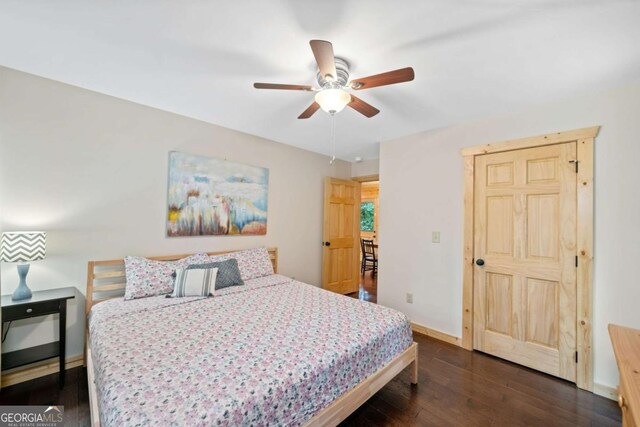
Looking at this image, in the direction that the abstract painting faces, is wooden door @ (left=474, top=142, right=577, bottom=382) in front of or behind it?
in front

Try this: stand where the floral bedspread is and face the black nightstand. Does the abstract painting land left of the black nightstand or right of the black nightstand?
right

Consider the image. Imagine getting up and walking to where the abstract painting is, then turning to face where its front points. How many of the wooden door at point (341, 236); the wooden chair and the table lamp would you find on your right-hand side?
1

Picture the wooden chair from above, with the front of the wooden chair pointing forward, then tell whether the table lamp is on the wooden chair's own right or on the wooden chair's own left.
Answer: on the wooden chair's own right

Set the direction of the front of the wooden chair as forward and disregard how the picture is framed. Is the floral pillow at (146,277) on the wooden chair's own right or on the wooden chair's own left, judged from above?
on the wooden chair's own right

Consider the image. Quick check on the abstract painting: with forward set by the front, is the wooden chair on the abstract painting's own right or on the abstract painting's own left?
on the abstract painting's own left

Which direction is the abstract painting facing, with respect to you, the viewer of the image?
facing the viewer and to the right of the viewer

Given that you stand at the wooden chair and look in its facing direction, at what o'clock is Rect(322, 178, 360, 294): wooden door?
The wooden door is roughly at 2 o'clock from the wooden chair.

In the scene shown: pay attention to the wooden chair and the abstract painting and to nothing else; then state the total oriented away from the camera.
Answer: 0
